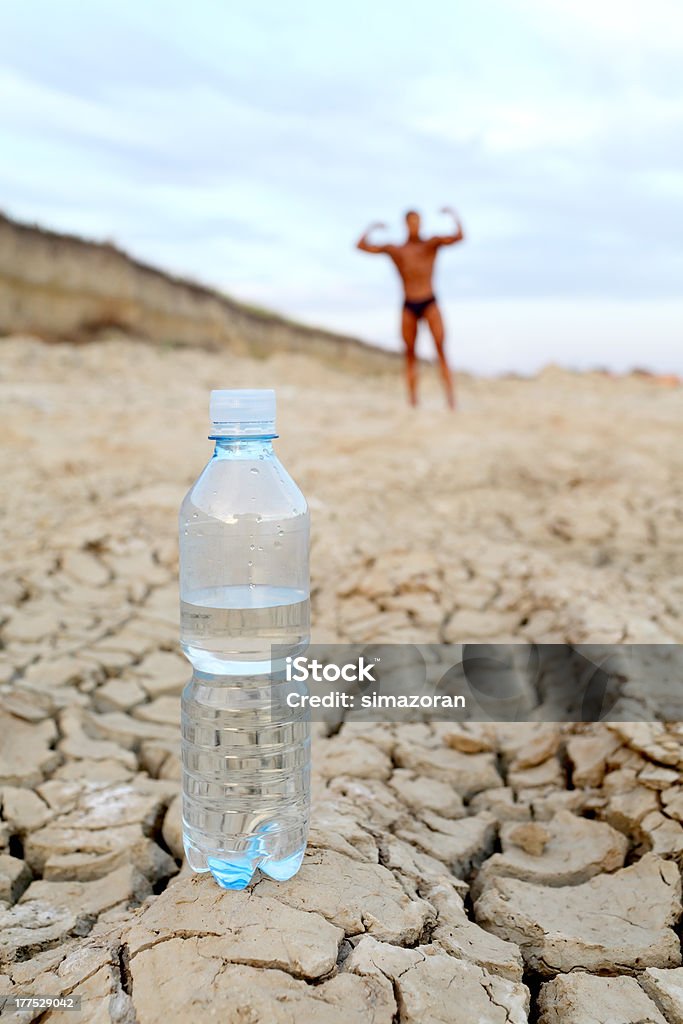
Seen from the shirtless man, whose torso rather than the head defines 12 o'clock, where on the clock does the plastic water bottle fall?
The plastic water bottle is roughly at 12 o'clock from the shirtless man.

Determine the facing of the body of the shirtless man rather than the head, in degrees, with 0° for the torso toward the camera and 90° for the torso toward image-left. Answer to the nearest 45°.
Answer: approximately 0°
